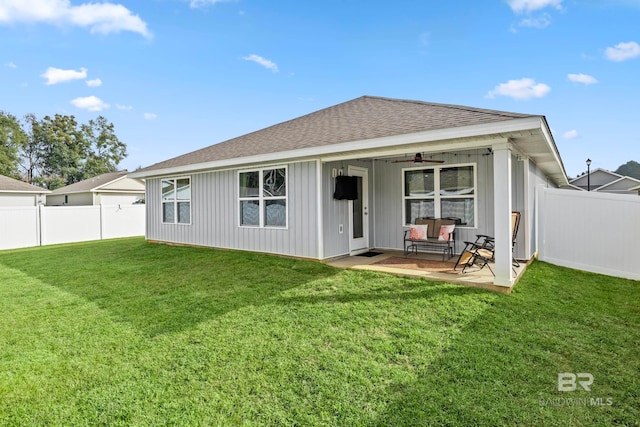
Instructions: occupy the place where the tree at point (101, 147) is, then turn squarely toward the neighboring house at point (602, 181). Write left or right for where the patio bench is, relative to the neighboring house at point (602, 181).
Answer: right

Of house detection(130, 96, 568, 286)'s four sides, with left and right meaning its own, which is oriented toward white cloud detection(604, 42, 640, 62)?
front

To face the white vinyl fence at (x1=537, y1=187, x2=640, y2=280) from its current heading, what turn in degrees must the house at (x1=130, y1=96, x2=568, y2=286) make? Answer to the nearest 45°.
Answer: approximately 90° to its left

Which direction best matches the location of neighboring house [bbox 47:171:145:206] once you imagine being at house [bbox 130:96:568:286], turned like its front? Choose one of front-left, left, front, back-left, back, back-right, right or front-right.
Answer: left

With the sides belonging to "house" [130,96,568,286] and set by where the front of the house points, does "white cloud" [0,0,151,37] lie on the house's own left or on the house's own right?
on the house's own left

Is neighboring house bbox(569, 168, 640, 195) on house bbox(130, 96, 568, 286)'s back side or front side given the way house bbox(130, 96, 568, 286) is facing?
on the front side
